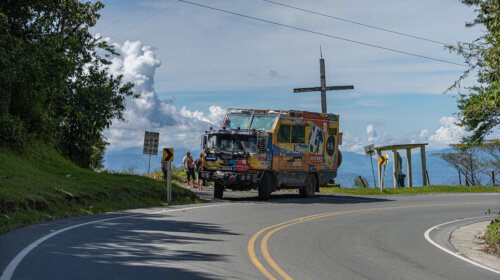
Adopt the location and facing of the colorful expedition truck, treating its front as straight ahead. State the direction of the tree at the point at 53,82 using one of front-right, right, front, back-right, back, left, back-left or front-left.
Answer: front-right

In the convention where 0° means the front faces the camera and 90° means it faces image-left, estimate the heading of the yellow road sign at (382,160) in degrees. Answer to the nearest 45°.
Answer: approximately 0°

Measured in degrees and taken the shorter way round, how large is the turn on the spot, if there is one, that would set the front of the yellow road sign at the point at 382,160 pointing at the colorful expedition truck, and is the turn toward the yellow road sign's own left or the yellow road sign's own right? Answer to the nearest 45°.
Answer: approximately 45° to the yellow road sign's own right

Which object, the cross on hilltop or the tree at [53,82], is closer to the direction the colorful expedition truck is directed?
the tree

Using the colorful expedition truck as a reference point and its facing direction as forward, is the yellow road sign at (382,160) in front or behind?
behind

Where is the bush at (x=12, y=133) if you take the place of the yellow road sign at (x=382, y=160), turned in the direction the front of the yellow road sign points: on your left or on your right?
on your right

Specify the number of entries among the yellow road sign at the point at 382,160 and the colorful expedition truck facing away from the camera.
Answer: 0

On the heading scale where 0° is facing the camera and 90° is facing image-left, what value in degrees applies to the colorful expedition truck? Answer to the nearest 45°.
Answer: approximately 45°
